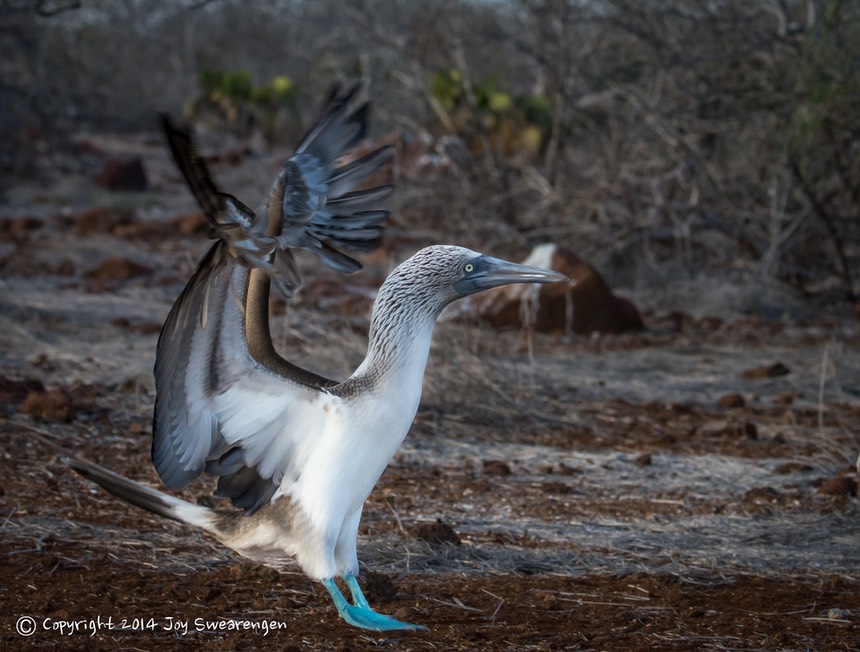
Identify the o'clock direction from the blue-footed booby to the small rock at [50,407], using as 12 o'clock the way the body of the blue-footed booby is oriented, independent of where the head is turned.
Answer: The small rock is roughly at 8 o'clock from the blue-footed booby.

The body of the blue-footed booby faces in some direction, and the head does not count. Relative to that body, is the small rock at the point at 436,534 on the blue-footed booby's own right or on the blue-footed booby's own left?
on the blue-footed booby's own left

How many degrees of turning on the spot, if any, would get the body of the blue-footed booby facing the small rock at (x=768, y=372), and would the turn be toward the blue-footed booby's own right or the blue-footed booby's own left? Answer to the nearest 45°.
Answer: approximately 45° to the blue-footed booby's own left

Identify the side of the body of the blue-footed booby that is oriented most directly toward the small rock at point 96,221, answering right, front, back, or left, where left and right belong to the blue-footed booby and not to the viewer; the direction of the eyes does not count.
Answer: left

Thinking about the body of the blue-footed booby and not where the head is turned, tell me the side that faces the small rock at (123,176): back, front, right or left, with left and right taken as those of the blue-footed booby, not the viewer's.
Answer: left

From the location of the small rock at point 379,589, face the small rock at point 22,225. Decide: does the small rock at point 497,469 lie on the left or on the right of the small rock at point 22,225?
right

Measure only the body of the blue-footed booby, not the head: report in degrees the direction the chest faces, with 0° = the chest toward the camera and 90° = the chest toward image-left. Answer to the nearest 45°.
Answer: approximately 270°

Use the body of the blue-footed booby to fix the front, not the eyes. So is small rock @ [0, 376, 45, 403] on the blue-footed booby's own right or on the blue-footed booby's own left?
on the blue-footed booby's own left

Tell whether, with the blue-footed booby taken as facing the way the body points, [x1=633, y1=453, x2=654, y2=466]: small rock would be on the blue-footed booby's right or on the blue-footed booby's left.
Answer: on the blue-footed booby's left

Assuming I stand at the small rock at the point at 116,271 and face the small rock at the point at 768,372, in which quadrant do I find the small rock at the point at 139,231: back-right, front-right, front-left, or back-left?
back-left
